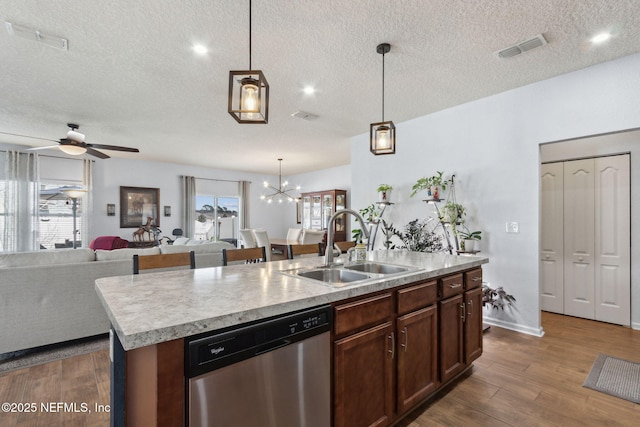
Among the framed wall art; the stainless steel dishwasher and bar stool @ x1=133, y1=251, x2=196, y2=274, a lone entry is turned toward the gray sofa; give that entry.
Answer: the framed wall art

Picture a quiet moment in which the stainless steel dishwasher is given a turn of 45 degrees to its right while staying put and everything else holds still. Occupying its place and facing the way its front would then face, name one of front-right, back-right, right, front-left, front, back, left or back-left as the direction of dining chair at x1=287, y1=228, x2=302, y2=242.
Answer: back

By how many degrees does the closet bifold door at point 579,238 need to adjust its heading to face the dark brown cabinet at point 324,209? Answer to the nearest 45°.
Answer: approximately 90° to its right

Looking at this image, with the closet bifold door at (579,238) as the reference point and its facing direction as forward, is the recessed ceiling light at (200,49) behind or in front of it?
in front

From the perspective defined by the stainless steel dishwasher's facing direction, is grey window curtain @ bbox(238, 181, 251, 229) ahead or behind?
behind

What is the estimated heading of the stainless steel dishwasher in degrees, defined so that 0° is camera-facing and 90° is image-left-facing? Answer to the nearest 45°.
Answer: approximately 315°

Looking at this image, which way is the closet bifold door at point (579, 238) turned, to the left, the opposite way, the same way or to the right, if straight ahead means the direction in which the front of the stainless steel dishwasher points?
to the right

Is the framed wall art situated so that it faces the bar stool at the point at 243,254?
yes

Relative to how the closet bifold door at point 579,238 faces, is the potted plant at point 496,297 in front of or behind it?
in front

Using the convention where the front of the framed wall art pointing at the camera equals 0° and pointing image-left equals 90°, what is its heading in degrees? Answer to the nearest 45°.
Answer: approximately 0°
